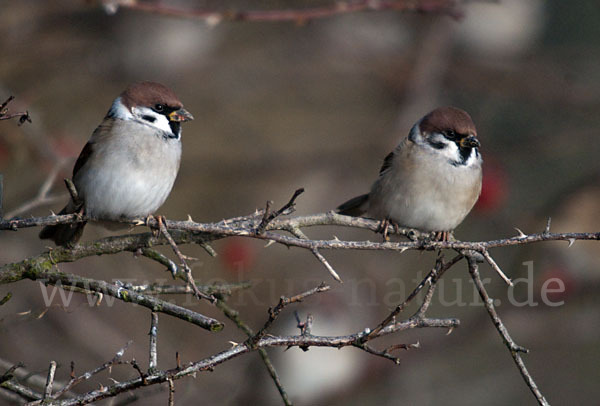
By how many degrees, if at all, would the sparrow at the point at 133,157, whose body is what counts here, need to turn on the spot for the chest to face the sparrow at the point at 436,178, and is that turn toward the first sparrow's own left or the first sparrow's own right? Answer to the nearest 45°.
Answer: approximately 45° to the first sparrow's own left

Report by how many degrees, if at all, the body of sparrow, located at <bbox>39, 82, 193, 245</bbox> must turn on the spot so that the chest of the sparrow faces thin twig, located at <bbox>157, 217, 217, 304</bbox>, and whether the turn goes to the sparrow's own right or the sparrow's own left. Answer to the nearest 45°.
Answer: approximately 45° to the sparrow's own left

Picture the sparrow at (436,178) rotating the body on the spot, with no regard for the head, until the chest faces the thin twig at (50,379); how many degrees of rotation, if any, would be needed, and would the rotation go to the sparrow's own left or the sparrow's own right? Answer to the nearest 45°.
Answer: approximately 90° to the sparrow's own right

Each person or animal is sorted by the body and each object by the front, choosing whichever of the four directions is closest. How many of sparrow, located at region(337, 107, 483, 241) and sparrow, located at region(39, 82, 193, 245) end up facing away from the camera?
0

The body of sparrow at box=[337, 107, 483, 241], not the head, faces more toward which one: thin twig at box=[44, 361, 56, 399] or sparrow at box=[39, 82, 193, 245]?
the thin twig

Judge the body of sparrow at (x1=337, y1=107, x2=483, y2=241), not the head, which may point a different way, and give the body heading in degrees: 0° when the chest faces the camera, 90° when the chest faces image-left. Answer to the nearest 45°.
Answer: approximately 315°
